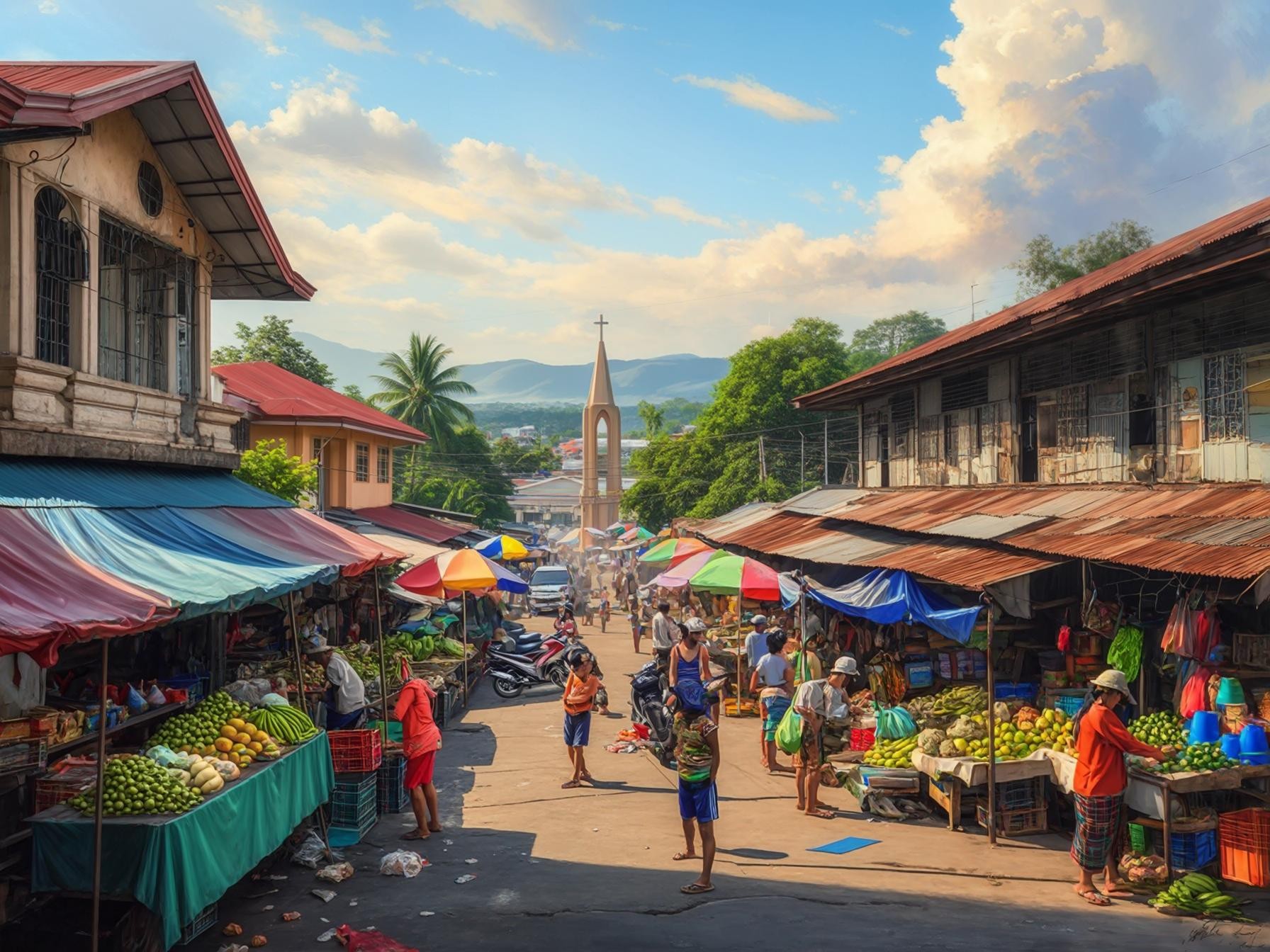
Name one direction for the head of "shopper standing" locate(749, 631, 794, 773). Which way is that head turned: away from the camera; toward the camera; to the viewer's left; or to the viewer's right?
away from the camera

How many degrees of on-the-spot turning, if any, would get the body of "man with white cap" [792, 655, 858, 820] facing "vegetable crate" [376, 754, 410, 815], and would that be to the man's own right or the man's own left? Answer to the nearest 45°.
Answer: approximately 180°

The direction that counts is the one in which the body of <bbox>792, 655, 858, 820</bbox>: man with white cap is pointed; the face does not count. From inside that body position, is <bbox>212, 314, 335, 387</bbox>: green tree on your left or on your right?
on your left

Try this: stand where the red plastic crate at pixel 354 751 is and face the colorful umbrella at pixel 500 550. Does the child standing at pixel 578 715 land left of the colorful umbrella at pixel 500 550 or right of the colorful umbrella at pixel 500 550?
right

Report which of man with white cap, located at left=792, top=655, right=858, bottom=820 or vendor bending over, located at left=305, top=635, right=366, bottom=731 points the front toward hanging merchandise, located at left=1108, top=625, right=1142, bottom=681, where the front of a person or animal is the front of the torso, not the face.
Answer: the man with white cap

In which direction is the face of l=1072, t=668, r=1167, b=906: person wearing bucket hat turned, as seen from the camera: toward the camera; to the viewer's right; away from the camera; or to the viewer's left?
to the viewer's right

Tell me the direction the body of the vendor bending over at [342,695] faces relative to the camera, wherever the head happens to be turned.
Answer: to the viewer's left

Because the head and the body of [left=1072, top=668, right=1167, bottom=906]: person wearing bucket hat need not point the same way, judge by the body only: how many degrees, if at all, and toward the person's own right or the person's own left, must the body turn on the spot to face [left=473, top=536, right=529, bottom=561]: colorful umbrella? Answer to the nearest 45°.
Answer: approximately 135° to the person's own left

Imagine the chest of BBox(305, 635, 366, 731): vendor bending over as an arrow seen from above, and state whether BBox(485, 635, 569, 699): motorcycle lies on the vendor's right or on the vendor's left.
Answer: on the vendor's right

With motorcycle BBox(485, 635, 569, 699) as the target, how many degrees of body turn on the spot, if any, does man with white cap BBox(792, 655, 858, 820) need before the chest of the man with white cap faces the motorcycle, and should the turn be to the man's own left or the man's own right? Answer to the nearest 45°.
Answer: approximately 135° to the man's own left

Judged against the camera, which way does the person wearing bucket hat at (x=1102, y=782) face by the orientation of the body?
to the viewer's right

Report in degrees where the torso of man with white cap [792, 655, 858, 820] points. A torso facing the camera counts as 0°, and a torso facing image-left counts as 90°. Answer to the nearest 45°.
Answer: approximately 270°

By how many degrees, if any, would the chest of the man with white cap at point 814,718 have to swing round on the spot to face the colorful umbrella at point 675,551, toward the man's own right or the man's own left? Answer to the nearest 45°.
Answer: approximately 90° to the man's own left

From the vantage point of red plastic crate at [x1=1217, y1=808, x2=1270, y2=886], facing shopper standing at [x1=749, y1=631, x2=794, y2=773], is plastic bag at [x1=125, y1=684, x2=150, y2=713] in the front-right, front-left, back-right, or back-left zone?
front-left

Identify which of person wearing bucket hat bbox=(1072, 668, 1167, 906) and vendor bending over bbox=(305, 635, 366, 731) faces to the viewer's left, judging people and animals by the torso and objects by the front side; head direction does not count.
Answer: the vendor bending over
